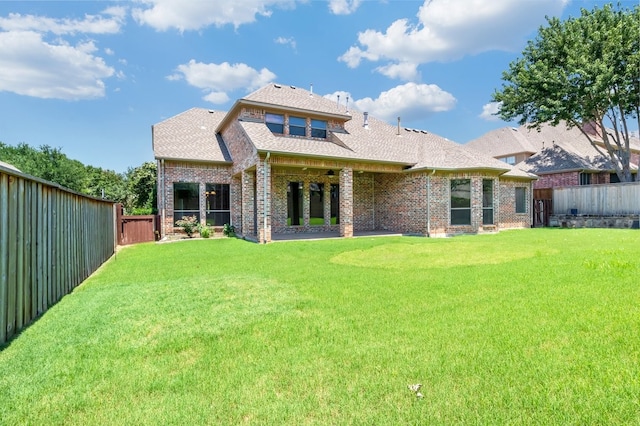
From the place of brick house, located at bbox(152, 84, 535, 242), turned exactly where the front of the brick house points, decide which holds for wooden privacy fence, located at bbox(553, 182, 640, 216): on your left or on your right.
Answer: on your right

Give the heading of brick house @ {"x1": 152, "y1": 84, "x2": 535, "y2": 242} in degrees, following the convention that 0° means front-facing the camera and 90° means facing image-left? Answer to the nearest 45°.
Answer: approximately 180°

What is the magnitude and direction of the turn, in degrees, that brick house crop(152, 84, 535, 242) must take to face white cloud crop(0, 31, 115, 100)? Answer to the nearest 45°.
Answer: approximately 90° to its left

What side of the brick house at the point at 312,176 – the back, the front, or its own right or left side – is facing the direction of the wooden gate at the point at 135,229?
left
